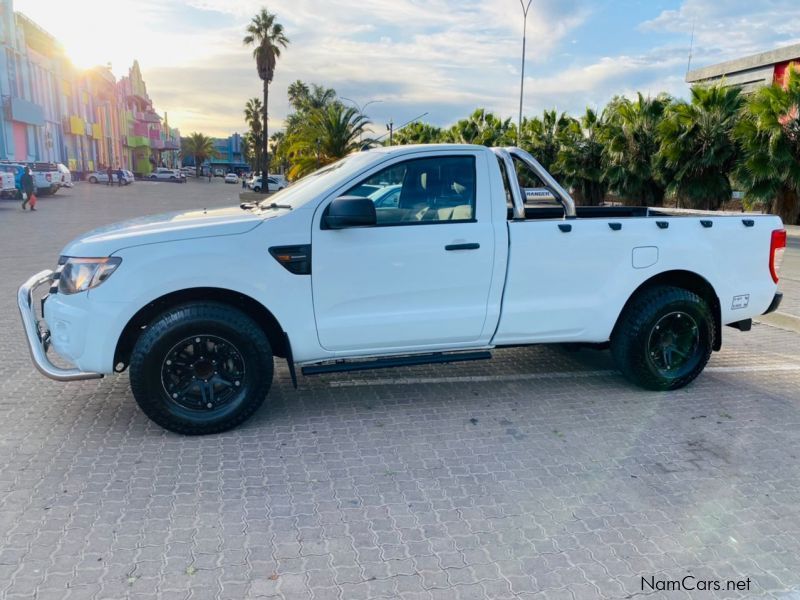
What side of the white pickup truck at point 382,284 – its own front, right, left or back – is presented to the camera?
left

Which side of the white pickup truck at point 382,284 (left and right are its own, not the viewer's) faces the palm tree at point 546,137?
right

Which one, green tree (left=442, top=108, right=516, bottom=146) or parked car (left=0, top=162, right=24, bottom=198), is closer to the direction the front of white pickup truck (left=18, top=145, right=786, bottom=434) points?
the parked car

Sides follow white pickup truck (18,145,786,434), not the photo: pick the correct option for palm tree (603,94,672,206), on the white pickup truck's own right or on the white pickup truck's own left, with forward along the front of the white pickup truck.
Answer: on the white pickup truck's own right

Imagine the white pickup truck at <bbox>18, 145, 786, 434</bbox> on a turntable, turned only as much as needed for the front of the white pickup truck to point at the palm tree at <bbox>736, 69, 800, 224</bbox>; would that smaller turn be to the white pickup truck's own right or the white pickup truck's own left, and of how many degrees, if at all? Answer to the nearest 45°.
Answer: approximately 135° to the white pickup truck's own right

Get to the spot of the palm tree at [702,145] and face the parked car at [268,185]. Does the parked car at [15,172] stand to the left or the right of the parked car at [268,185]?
left

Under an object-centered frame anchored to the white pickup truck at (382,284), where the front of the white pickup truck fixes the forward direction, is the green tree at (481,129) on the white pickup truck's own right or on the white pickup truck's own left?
on the white pickup truck's own right

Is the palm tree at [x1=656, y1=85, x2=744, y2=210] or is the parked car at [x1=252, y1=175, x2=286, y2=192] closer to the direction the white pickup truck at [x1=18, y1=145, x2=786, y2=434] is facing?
the parked car

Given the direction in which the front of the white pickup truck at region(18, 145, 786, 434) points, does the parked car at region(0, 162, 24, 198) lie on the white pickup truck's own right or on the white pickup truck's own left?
on the white pickup truck's own right

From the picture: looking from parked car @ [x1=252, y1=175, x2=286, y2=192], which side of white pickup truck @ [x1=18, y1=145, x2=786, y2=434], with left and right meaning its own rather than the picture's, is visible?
right

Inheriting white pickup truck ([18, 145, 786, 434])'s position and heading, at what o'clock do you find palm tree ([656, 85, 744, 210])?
The palm tree is roughly at 4 o'clock from the white pickup truck.
